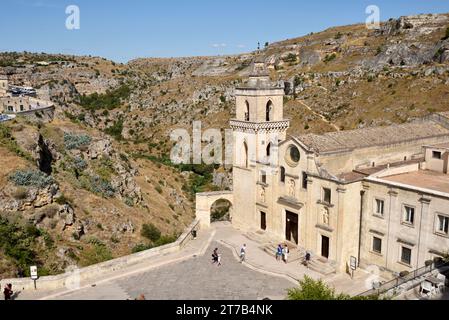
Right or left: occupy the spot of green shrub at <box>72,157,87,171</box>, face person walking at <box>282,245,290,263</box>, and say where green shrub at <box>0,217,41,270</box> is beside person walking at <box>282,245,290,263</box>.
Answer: right

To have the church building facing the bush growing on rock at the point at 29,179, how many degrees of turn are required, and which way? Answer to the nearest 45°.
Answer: approximately 45° to its right

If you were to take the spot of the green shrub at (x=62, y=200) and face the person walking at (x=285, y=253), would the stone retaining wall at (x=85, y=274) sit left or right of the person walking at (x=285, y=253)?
right

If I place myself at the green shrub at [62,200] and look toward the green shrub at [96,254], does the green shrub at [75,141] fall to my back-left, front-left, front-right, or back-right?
back-left

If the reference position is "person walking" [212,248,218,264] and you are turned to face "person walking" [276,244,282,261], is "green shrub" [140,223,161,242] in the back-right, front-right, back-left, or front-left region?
back-left

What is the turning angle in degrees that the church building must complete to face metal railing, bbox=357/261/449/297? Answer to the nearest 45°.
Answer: approximately 45° to its left

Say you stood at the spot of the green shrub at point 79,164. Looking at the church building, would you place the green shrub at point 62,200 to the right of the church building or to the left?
right

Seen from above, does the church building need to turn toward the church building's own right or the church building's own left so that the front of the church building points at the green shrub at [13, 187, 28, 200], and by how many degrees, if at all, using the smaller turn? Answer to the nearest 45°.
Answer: approximately 45° to the church building's own right

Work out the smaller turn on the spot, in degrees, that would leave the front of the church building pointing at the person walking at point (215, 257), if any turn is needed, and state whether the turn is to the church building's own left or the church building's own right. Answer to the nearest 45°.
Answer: approximately 45° to the church building's own right

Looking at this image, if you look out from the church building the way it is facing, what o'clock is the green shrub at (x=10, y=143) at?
The green shrub is roughly at 2 o'clock from the church building.

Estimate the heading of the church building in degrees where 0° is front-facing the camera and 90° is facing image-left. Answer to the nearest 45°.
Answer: approximately 45°

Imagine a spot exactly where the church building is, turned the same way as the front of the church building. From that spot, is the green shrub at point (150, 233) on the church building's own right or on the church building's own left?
on the church building's own right

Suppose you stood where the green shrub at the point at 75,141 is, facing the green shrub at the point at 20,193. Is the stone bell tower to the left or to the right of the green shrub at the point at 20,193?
left
